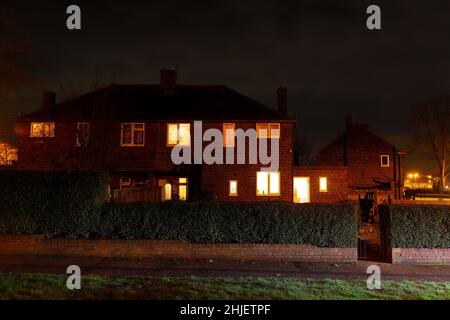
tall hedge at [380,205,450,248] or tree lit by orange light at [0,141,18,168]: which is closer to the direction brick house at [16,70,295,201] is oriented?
the tall hedge

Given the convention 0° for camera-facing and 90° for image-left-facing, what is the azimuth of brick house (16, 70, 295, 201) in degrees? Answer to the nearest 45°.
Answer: approximately 0°

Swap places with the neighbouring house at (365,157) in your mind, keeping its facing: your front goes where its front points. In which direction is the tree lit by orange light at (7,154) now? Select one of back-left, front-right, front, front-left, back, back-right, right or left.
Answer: back-right

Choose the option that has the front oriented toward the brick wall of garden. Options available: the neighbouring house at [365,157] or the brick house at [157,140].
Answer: the brick house

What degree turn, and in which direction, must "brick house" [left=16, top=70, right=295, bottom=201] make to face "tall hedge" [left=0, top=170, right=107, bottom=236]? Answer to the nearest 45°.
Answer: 0° — it already faces it

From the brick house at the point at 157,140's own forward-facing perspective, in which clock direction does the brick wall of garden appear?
The brick wall of garden is roughly at 12 o'clock from the brick house.
